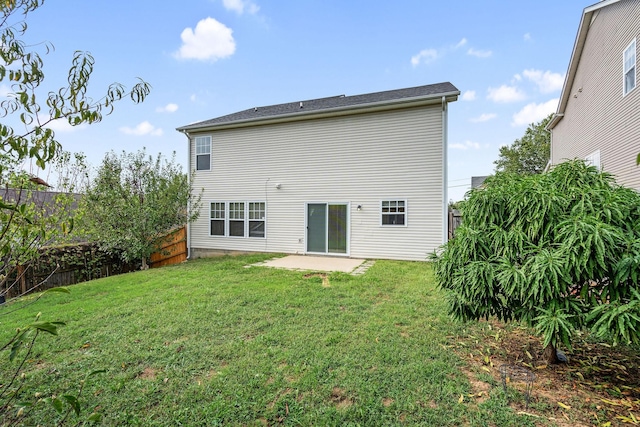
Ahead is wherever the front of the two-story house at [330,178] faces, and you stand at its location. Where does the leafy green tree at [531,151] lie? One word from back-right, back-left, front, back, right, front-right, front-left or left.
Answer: front-right

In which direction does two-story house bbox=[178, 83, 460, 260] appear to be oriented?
away from the camera

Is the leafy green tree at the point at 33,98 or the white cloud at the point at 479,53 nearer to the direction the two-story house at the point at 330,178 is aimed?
the white cloud

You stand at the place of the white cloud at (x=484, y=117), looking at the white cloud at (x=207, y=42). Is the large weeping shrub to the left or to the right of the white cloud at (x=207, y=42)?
left

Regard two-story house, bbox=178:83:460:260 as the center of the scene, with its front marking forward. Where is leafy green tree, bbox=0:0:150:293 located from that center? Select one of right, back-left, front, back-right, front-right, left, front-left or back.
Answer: back

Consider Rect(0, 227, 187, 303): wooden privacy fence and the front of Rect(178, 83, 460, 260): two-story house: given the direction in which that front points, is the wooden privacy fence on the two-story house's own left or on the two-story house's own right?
on the two-story house's own left

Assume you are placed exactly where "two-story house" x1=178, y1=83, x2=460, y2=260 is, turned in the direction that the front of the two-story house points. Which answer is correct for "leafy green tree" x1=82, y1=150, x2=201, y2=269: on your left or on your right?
on your left

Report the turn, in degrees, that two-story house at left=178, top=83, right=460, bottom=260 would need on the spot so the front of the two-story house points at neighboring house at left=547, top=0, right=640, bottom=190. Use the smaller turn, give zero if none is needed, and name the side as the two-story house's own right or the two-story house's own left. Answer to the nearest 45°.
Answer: approximately 90° to the two-story house's own right

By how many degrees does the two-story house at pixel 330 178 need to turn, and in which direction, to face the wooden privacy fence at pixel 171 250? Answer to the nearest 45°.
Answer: approximately 90° to its left
